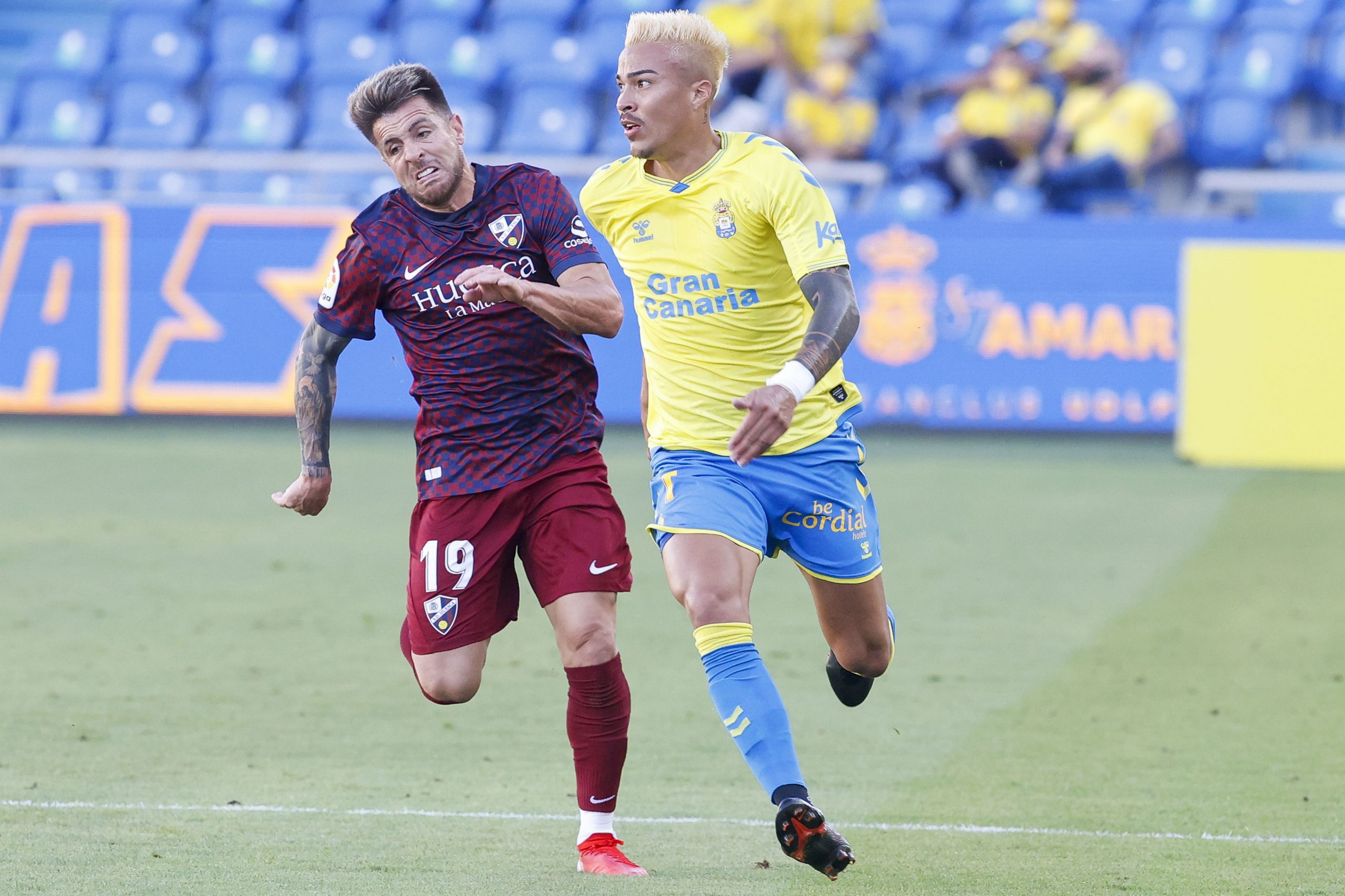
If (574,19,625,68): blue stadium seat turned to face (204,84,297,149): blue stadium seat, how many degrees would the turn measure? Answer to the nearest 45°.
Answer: approximately 90° to its right

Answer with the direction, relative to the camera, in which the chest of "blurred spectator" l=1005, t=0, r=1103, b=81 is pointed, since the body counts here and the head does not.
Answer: toward the camera

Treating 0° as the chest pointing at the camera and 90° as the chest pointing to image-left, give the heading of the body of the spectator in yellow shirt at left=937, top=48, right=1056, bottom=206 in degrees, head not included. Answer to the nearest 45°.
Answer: approximately 0°

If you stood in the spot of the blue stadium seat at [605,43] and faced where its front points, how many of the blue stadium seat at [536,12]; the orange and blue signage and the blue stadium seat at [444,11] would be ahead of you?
1

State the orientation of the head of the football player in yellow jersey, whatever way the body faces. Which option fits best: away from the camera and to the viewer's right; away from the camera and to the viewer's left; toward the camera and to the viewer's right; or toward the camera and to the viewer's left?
toward the camera and to the viewer's left

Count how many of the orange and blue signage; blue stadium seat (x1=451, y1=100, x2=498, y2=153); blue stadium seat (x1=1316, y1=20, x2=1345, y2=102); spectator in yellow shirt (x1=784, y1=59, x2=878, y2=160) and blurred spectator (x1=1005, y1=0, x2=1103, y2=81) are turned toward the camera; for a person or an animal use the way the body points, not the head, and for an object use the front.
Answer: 5

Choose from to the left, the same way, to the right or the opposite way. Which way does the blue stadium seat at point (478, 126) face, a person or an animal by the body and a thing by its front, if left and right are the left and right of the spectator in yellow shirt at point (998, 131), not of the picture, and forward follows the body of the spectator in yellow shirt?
the same way

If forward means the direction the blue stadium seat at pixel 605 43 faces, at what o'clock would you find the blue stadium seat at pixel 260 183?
the blue stadium seat at pixel 260 183 is roughly at 2 o'clock from the blue stadium seat at pixel 605 43.

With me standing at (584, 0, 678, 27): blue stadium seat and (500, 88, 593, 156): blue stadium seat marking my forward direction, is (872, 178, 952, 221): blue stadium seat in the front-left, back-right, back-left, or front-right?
front-left

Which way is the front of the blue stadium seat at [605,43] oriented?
toward the camera

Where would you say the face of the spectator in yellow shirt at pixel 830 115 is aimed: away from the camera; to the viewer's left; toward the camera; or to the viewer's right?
toward the camera

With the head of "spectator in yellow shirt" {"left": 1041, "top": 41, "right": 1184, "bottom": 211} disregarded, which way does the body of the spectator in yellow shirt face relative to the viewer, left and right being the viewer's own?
facing the viewer and to the left of the viewer

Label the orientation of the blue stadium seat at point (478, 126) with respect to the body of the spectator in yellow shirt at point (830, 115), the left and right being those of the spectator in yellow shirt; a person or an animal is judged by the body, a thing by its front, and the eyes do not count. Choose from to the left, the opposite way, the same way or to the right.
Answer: the same way

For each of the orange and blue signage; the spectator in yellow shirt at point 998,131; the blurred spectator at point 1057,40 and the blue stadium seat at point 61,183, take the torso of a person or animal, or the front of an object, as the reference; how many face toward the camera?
4

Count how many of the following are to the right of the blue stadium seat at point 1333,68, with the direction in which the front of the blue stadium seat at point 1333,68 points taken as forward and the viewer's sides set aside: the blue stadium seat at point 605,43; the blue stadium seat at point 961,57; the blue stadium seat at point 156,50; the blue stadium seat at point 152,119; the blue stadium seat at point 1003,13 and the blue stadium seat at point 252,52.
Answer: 6

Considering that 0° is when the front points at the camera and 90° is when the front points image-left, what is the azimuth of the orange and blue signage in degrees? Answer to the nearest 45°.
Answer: approximately 0°

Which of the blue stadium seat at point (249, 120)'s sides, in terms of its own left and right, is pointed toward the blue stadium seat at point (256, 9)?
back

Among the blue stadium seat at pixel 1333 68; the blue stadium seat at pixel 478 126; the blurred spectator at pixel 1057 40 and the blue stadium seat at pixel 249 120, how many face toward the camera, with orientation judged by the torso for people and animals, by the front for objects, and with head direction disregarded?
4

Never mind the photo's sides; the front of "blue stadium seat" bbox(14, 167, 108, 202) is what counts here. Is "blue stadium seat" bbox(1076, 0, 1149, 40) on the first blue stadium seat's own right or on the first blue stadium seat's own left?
on the first blue stadium seat's own left

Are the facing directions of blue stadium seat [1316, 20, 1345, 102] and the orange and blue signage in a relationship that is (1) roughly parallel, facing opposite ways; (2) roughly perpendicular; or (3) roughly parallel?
roughly parallel

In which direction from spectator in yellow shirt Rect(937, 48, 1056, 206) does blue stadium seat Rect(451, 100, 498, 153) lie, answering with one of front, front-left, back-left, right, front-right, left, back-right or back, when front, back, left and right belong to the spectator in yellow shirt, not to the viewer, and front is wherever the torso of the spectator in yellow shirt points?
right
